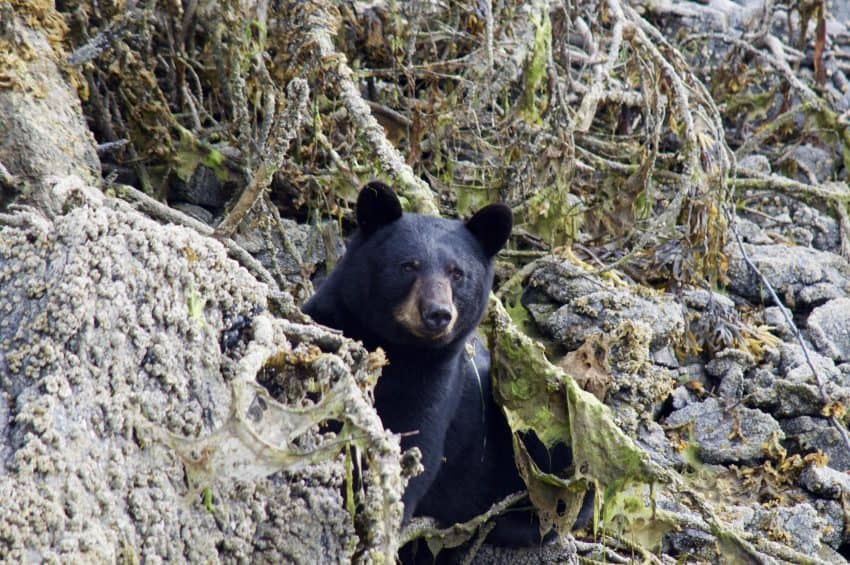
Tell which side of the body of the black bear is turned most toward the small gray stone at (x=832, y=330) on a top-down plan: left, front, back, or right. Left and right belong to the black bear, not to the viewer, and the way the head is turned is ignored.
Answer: left

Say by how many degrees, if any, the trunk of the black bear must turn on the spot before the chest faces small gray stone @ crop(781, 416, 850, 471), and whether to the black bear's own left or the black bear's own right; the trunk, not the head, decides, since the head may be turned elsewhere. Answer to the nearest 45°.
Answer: approximately 45° to the black bear's own left

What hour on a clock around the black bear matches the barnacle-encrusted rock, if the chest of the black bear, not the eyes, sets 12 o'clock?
The barnacle-encrusted rock is roughly at 2 o'clock from the black bear.

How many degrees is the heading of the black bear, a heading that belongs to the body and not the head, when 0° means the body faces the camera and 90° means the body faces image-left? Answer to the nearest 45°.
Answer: approximately 315°

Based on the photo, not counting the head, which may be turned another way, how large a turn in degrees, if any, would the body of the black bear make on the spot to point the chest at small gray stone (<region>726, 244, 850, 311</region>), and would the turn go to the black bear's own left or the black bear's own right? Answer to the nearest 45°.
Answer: approximately 90° to the black bear's own left

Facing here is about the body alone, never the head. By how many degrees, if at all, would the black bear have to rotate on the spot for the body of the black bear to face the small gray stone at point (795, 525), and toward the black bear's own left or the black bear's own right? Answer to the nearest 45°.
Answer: approximately 45° to the black bear's own left

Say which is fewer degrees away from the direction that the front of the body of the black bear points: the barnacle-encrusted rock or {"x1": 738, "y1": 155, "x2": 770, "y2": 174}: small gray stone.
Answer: the barnacle-encrusted rock

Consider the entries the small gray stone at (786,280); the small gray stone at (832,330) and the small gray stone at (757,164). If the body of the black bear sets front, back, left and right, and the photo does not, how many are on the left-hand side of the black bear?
3

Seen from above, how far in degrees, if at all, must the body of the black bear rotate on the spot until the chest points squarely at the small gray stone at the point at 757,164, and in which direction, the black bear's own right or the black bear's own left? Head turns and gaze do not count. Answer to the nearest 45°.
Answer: approximately 90° to the black bear's own left
